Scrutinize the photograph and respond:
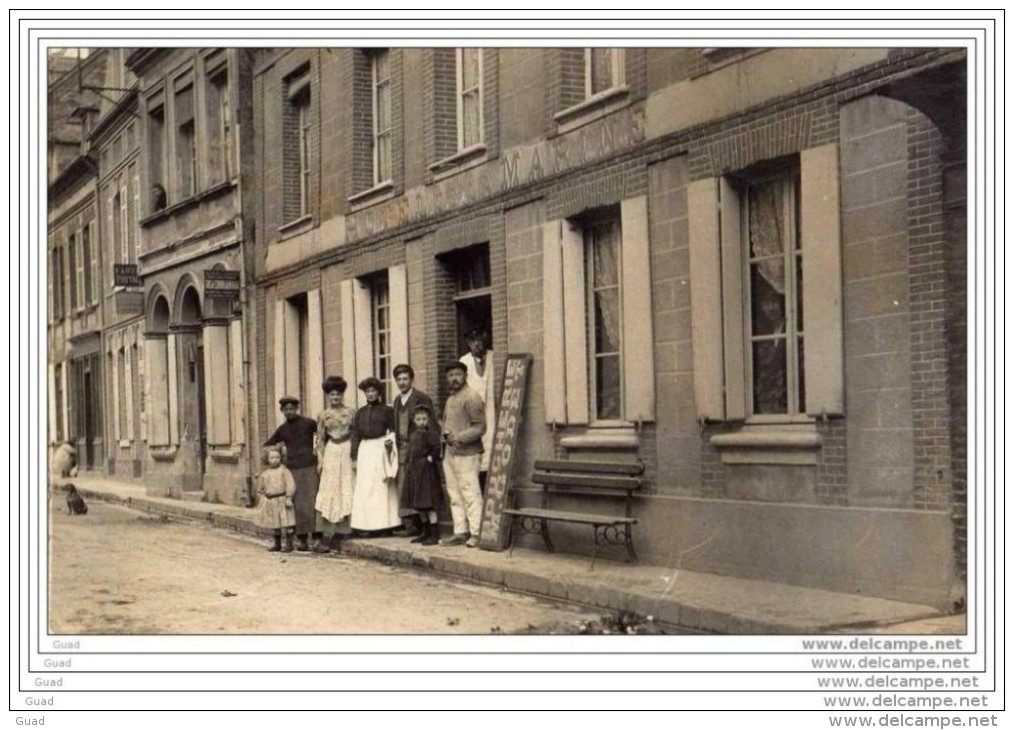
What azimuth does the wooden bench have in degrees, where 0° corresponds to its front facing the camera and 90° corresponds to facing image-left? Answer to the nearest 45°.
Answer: approximately 45°

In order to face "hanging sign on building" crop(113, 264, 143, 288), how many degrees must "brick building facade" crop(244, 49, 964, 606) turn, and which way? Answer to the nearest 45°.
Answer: approximately 90° to its right

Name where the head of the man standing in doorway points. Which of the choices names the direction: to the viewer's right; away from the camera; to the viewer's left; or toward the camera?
toward the camera

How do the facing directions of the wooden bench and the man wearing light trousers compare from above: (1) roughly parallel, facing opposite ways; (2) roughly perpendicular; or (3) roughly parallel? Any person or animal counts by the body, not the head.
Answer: roughly parallel

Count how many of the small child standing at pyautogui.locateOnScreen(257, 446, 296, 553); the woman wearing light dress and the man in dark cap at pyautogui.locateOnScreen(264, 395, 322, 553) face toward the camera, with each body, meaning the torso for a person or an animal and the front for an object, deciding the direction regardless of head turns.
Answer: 3

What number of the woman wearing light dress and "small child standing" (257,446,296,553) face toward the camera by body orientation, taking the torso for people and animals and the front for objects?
2

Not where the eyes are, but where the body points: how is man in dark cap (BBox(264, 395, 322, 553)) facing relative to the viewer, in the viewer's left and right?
facing the viewer

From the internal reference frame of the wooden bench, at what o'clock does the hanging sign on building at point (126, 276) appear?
The hanging sign on building is roughly at 3 o'clock from the wooden bench.

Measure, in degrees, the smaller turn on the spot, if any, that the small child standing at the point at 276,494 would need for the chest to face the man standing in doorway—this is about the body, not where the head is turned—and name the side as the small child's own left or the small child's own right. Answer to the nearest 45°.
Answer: approximately 90° to the small child's own left

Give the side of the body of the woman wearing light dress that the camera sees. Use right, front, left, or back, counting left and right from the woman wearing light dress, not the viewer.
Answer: front

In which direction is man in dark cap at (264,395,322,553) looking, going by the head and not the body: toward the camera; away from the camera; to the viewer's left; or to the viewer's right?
toward the camera

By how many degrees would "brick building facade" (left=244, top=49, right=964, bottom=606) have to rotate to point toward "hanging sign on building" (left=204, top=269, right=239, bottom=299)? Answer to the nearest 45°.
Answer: approximately 90° to its right

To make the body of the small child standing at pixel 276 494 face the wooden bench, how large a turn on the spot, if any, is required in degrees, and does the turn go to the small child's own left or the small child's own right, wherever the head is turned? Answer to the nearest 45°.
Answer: approximately 45° to the small child's own left

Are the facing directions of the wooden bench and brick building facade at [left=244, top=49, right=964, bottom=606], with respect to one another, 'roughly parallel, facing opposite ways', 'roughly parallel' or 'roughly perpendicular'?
roughly parallel

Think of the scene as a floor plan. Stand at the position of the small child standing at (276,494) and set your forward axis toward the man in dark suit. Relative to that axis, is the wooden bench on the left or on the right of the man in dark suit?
right

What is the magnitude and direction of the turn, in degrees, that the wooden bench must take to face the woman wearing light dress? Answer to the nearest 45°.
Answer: approximately 90° to its right

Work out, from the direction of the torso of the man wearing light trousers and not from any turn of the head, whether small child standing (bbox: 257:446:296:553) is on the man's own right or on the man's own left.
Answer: on the man's own right

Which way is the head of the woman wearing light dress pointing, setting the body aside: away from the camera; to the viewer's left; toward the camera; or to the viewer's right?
toward the camera

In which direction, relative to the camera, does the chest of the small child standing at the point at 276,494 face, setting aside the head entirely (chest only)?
toward the camera
